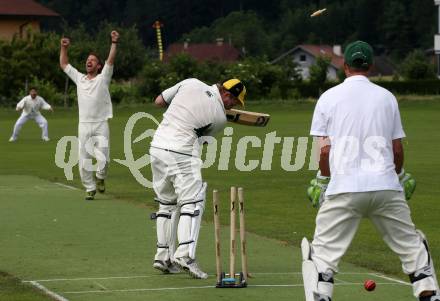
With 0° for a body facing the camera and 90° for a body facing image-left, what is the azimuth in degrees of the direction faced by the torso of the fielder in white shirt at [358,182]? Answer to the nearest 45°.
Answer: approximately 180°

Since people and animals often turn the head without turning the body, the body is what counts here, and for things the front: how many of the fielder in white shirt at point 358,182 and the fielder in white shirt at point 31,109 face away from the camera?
1

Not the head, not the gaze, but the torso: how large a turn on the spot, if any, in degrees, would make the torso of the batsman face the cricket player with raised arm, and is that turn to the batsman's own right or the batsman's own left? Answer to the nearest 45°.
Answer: approximately 45° to the batsman's own left

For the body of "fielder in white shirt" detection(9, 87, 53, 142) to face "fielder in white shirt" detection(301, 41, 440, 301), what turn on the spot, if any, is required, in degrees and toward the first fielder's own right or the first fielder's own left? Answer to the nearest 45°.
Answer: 0° — they already face them

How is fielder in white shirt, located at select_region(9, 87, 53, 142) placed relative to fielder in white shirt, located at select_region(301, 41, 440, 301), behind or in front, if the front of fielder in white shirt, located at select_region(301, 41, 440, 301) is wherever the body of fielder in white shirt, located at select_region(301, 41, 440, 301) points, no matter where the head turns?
in front

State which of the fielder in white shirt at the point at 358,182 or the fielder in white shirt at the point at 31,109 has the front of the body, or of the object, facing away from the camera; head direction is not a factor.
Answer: the fielder in white shirt at the point at 358,182

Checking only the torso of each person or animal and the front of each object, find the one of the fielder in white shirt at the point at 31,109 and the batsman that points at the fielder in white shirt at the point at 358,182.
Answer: the fielder in white shirt at the point at 31,109

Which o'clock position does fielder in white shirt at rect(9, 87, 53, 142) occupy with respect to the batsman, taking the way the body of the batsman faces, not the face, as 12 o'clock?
The fielder in white shirt is roughly at 10 o'clock from the batsman.
